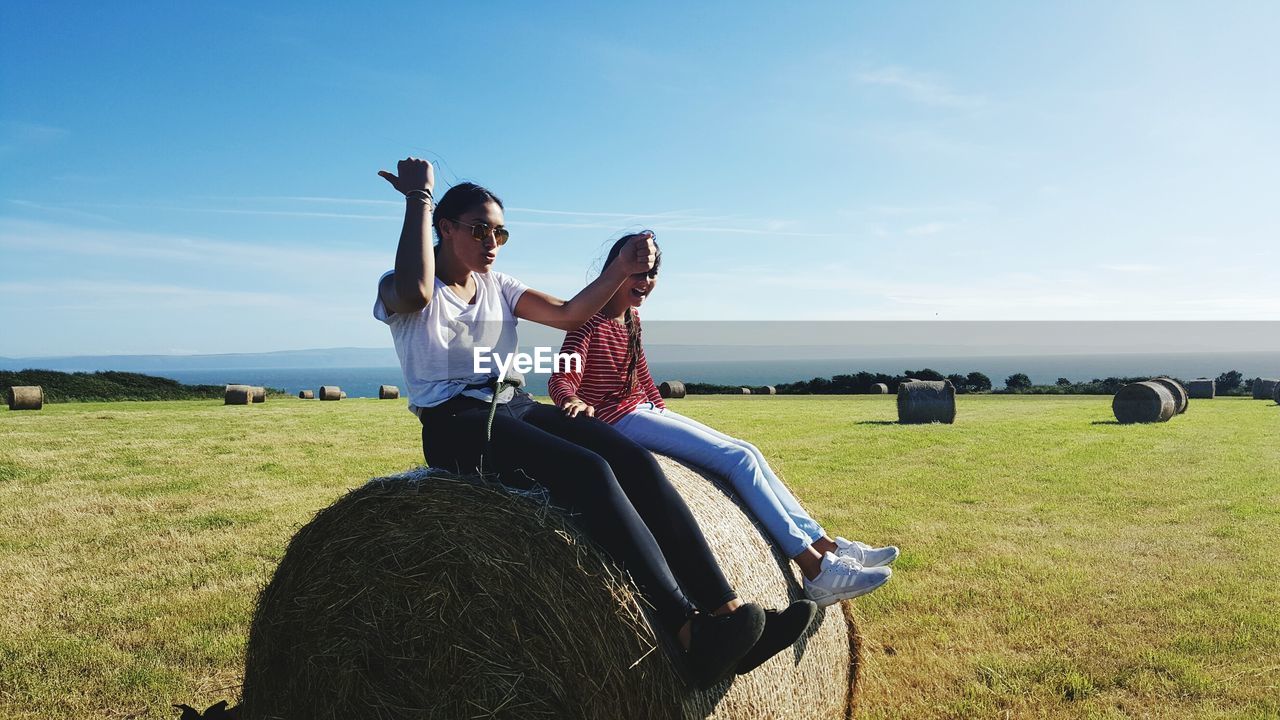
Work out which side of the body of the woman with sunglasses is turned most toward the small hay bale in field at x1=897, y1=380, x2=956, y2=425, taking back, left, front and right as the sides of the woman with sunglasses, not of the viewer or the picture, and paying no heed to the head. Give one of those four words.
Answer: left

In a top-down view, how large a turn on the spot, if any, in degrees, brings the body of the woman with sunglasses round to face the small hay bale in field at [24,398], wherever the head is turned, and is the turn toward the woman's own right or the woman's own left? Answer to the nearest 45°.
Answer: approximately 180°

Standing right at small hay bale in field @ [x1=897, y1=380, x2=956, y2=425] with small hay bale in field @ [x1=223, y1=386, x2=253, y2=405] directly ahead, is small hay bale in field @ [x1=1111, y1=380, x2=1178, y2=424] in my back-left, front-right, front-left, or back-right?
back-right

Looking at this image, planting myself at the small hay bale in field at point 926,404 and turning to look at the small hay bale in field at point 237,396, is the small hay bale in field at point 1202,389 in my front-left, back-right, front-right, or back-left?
back-right

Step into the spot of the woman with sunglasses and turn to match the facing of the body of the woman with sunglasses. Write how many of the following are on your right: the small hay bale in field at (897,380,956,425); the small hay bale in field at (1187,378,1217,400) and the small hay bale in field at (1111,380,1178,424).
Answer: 0

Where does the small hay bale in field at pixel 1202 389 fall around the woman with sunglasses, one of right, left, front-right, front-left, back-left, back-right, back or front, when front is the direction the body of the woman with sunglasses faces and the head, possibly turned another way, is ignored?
left

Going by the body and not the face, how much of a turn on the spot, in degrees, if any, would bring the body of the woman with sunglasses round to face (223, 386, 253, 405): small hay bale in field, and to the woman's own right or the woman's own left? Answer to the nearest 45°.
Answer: approximately 180°

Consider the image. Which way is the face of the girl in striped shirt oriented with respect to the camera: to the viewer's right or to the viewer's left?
to the viewer's right

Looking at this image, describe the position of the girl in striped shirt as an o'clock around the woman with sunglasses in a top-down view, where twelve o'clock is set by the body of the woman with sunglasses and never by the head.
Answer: The girl in striped shirt is roughly at 9 o'clock from the woman with sunglasses.

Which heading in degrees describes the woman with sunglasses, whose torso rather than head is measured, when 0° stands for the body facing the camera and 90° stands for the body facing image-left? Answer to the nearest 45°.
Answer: approximately 315°
